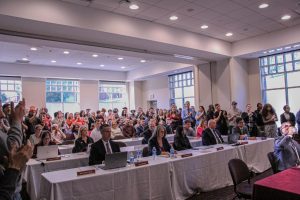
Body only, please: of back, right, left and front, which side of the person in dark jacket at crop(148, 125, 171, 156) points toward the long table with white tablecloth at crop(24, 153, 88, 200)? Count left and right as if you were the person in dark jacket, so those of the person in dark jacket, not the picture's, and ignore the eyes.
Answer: right

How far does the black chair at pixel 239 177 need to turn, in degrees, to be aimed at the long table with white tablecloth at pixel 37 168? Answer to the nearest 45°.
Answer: approximately 135° to its right

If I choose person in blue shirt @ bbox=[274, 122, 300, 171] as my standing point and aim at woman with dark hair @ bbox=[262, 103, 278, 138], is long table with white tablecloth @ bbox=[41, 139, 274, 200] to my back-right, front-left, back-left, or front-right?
back-left

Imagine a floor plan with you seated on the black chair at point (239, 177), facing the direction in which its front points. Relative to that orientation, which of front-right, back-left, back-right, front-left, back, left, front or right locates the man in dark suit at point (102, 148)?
back-right

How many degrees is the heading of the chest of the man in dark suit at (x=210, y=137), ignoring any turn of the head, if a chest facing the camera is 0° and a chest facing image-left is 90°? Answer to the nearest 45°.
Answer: approximately 315°

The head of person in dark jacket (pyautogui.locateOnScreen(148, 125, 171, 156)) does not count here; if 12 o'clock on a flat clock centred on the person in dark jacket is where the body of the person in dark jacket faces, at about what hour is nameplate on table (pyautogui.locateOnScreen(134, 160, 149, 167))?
The nameplate on table is roughly at 2 o'clock from the person in dark jacket.

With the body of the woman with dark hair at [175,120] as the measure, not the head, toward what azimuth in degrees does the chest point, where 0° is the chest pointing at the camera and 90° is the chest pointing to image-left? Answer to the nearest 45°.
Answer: approximately 0°
